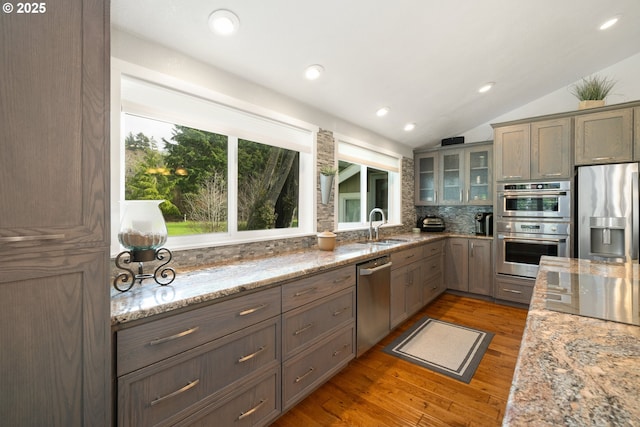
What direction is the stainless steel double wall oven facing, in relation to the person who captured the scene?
facing the viewer

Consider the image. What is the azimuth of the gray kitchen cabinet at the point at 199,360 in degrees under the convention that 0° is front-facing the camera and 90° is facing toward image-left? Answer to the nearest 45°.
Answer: approximately 315°

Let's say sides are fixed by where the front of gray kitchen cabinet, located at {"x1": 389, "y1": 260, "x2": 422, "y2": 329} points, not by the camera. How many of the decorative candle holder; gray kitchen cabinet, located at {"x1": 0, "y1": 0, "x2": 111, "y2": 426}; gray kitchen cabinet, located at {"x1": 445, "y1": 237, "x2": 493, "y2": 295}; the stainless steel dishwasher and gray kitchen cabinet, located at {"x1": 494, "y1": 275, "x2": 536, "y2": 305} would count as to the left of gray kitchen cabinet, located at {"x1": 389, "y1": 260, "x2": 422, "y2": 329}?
2

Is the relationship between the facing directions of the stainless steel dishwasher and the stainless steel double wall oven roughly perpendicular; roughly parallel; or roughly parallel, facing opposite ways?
roughly perpendicular

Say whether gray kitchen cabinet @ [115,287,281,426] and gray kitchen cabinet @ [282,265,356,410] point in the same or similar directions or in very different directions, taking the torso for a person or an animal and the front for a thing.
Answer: same or similar directions

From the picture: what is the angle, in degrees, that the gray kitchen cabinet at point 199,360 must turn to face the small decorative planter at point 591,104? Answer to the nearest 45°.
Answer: approximately 45° to its left

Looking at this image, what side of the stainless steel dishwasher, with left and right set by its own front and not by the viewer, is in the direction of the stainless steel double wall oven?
left

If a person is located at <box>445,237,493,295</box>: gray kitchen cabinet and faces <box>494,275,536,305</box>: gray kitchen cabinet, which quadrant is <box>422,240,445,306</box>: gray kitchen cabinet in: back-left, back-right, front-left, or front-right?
back-right

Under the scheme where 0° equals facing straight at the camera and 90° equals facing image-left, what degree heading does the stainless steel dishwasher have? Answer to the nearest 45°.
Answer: approximately 315°

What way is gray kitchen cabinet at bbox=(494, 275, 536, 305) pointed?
toward the camera

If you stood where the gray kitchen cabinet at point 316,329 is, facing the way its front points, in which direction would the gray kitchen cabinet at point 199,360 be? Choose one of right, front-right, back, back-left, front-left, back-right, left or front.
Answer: right

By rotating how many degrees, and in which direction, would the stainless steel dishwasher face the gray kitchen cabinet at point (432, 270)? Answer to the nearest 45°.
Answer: approximately 90° to its left

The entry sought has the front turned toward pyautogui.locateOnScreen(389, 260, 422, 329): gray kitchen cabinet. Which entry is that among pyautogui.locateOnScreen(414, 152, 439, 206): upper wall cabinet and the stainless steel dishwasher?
the upper wall cabinet

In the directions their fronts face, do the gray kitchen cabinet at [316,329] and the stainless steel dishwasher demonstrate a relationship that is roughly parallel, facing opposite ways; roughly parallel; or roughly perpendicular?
roughly parallel

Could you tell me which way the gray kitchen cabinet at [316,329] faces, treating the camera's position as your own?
facing the viewer and to the right of the viewer
